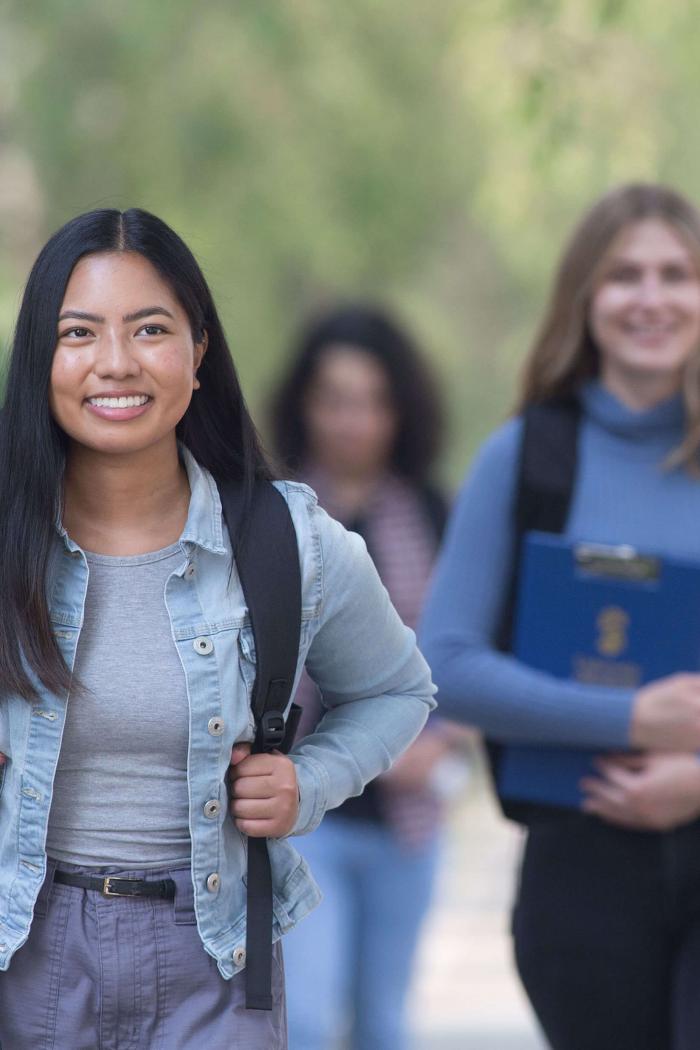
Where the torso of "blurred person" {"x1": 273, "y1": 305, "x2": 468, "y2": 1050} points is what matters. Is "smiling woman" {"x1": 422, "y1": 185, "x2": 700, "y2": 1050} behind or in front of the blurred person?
in front

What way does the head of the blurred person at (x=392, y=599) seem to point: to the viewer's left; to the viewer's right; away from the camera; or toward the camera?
toward the camera

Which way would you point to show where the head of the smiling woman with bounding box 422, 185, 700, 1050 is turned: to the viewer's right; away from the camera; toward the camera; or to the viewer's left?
toward the camera

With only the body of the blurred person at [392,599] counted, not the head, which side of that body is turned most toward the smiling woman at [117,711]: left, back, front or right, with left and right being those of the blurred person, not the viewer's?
front

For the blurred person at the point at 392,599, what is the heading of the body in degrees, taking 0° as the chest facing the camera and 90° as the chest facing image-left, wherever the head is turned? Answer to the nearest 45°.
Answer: approximately 0°
